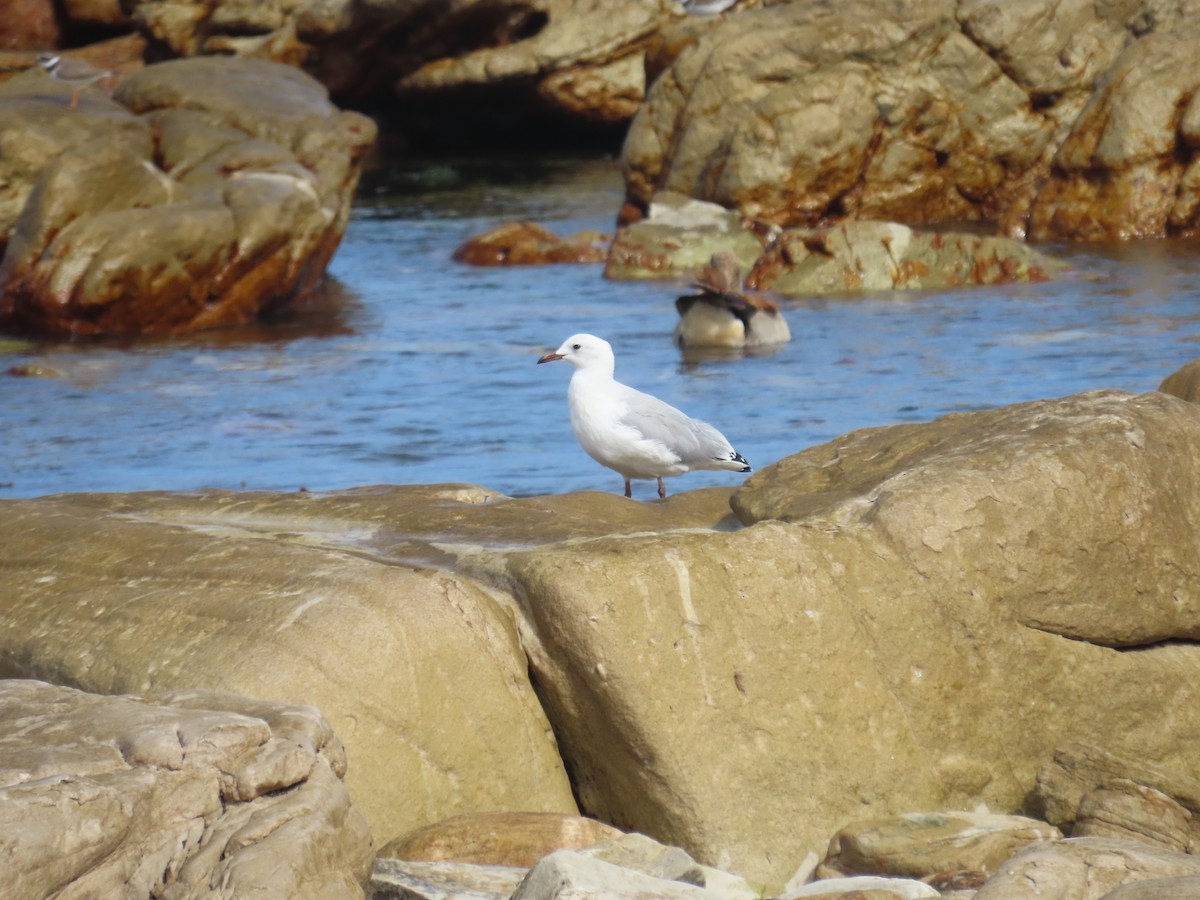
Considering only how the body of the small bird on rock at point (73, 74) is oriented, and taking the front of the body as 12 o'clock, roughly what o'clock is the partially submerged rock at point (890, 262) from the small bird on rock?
The partially submerged rock is roughly at 7 o'clock from the small bird on rock.

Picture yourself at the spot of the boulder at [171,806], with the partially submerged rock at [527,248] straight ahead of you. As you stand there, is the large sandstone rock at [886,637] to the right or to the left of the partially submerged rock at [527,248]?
right

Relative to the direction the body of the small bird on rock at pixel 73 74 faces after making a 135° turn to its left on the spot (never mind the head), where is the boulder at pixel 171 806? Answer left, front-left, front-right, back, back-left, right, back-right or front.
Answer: front-right

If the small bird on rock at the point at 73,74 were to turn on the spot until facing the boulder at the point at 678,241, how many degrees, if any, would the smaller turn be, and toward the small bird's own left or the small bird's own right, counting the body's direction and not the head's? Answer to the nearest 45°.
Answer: approximately 135° to the small bird's own left

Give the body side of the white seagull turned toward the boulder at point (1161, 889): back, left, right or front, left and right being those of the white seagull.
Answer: left

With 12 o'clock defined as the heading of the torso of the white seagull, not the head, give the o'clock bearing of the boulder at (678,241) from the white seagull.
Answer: The boulder is roughly at 3 o'clock from the white seagull.

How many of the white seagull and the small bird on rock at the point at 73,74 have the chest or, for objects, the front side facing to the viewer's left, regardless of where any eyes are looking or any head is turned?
2

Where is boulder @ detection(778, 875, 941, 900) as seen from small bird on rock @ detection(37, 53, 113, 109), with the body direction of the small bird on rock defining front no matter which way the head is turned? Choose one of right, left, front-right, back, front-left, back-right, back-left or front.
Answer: left

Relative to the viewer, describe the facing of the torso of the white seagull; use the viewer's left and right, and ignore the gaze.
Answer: facing to the left of the viewer

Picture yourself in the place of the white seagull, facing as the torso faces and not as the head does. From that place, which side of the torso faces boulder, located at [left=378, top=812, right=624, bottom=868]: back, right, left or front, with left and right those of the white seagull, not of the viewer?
left

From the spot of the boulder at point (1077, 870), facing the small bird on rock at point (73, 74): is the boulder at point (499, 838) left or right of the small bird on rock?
left

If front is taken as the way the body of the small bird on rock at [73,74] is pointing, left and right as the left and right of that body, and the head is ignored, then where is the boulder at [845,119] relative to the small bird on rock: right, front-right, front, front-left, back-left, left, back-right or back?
back

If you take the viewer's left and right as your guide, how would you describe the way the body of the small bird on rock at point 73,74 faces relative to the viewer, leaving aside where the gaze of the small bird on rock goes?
facing to the left of the viewer

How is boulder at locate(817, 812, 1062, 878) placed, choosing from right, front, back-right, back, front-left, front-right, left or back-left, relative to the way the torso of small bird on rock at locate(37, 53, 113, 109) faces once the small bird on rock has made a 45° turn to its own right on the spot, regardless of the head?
back-left

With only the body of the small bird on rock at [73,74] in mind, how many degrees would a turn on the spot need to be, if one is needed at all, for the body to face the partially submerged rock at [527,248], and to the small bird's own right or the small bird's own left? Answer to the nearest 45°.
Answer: approximately 180°

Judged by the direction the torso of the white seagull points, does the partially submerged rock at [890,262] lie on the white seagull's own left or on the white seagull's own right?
on the white seagull's own right
